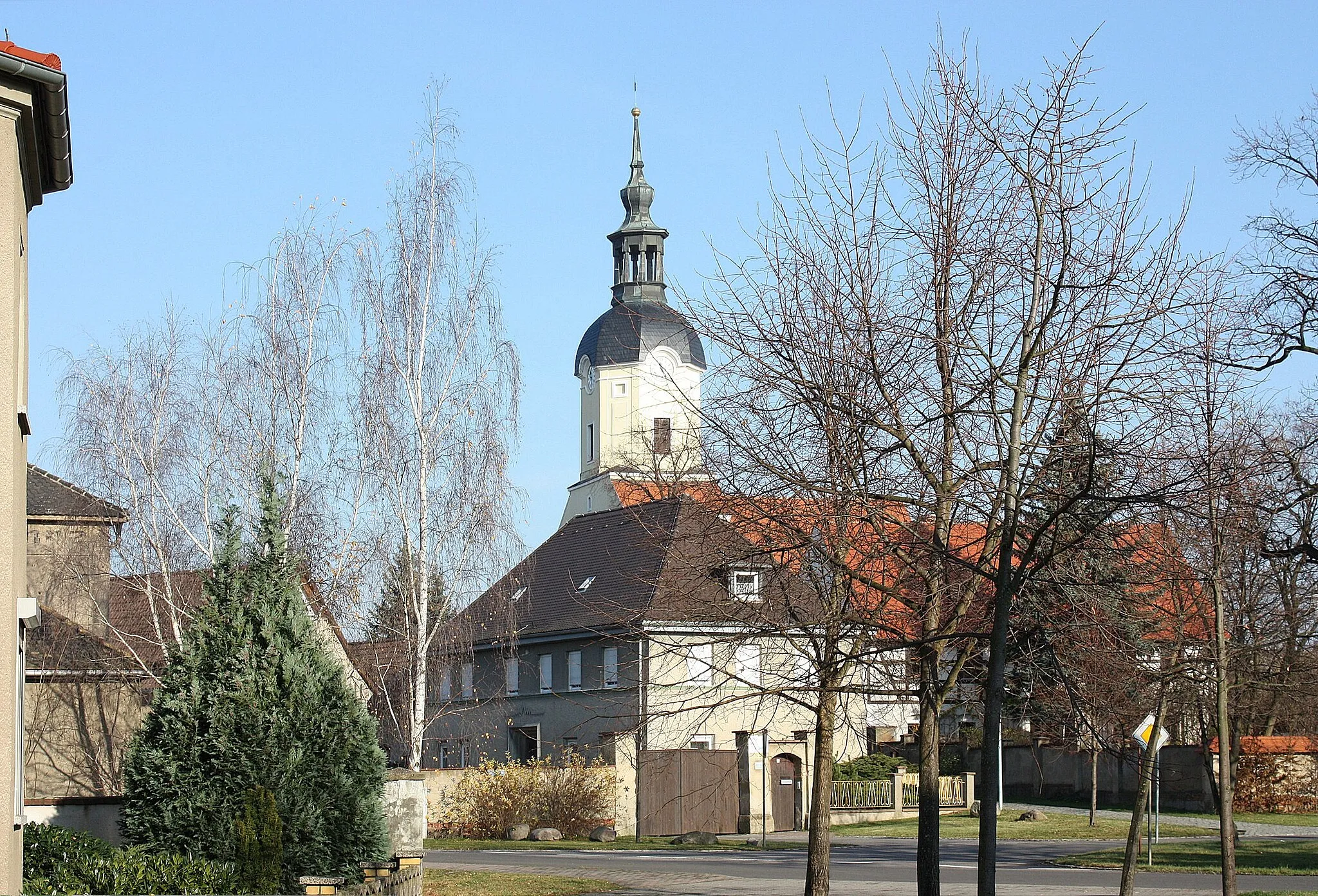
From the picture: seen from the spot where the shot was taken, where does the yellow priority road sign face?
facing the viewer

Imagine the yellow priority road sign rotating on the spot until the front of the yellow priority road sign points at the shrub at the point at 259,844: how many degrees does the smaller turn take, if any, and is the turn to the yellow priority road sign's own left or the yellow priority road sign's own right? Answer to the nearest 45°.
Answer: approximately 45° to the yellow priority road sign's own right

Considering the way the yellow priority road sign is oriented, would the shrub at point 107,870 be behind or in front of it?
in front

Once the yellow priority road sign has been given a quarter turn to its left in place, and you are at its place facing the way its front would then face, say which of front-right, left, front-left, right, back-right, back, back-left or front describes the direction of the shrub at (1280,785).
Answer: left
